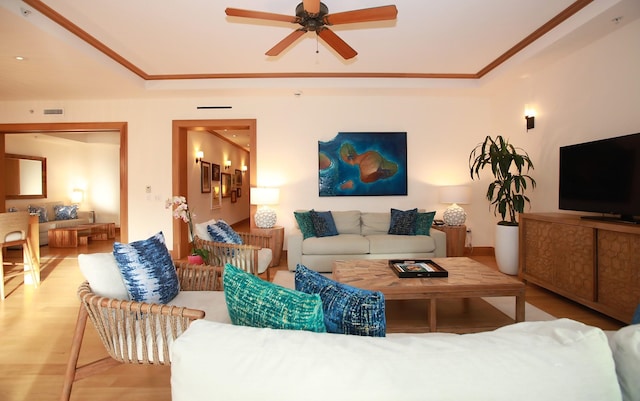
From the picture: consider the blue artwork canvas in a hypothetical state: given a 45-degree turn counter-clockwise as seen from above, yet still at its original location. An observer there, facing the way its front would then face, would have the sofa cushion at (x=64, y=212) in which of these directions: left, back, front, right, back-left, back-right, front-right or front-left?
back-right

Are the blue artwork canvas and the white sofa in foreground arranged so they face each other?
yes

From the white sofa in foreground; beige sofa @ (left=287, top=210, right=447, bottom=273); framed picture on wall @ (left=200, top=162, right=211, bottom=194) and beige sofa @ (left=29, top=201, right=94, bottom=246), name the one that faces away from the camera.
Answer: the white sofa in foreground

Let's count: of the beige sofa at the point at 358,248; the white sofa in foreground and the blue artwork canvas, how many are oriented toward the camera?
2

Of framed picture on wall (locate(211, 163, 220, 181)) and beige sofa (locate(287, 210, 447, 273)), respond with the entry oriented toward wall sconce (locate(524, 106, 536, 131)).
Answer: the framed picture on wall

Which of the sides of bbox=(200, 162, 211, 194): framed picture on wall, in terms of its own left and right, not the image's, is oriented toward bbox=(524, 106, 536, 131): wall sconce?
front

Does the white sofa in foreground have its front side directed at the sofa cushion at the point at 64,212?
no

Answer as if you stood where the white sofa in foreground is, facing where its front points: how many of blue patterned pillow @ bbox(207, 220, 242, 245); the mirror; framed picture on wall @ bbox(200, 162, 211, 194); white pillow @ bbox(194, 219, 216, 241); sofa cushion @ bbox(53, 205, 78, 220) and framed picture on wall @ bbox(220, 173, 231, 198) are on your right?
0

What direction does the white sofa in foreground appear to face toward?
away from the camera

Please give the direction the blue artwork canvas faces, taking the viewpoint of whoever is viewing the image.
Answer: facing the viewer

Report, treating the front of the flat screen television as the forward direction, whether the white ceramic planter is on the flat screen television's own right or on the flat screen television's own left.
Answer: on the flat screen television's own right

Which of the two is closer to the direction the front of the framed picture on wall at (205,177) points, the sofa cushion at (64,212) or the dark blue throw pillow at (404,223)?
the dark blue throw pillow

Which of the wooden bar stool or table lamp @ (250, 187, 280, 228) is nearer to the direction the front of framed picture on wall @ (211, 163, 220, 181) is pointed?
the table lamp

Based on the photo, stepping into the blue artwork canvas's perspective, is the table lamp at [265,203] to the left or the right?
on its right

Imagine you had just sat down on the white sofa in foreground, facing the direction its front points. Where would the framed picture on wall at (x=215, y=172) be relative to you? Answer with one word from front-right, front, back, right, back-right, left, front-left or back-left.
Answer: front-left

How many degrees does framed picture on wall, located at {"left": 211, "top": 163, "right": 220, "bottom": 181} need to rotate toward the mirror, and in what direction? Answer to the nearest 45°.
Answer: approximately 135° to its right

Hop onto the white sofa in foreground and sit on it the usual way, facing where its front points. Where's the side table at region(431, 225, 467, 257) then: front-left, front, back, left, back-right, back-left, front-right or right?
front

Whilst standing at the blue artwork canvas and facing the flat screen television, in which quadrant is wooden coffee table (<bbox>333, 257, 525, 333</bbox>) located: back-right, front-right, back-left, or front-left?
front-right

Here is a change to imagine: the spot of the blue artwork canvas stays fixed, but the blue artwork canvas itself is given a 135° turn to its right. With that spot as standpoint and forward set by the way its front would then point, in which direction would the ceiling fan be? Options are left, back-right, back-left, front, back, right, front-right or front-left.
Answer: back-left

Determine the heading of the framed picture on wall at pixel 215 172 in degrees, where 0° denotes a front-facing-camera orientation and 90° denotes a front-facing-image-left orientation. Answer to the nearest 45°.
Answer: approximately 315°
